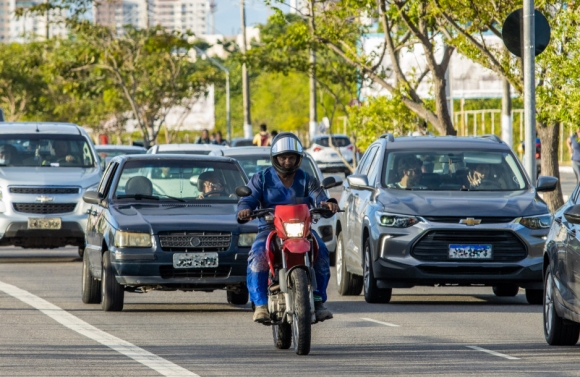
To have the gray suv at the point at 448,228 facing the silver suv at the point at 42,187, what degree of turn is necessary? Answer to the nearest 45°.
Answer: approximately 135° to its right

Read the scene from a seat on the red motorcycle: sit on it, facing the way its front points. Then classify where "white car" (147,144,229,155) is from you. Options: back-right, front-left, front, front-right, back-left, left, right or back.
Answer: back

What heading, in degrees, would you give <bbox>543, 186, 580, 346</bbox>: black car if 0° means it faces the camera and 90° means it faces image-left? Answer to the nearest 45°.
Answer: approximately 315°

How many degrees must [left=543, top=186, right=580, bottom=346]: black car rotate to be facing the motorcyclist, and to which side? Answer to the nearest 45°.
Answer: approximately 135° to its right

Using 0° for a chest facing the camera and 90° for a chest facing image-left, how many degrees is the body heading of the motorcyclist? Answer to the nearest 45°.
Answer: approximately 0°

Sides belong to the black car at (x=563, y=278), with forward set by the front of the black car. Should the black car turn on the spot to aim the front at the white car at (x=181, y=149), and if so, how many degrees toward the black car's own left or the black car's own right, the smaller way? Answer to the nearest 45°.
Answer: approximately 180°

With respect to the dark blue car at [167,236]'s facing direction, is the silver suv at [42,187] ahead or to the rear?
to the rear

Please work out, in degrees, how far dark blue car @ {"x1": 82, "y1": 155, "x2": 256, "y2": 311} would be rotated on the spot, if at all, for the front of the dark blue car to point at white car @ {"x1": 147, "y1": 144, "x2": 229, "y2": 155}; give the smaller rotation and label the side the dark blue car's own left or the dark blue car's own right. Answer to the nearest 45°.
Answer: approximately 180°

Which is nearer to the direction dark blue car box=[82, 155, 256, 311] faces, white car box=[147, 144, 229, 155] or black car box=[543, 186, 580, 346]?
the black car

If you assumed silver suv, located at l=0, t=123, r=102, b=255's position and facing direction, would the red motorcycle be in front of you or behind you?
in front

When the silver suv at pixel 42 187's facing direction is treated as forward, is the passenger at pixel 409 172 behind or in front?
in front
